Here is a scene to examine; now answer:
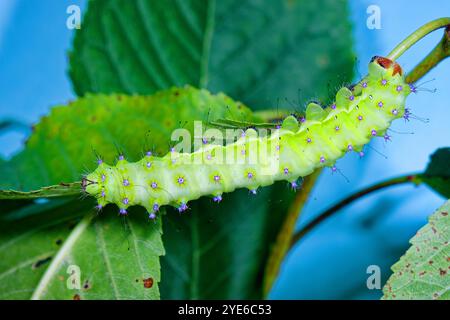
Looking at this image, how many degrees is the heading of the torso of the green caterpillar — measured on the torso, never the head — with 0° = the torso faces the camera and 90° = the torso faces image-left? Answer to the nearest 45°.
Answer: approximately 90°
